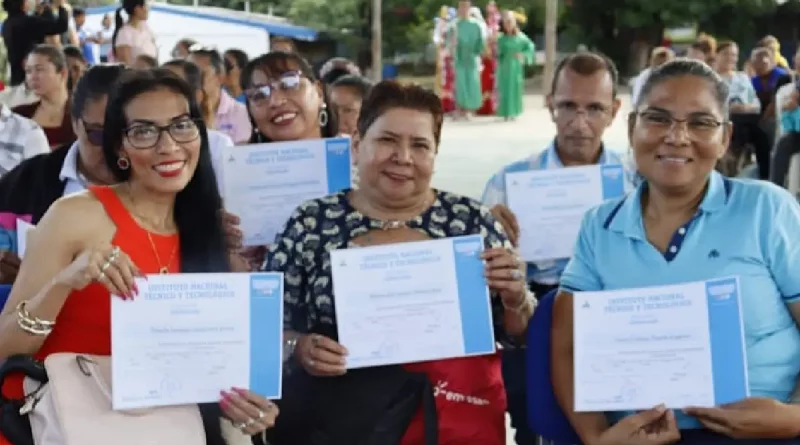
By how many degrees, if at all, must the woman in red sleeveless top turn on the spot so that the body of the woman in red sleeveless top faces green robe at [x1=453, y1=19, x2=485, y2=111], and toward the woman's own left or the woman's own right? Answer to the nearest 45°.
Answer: approximately 135° to the woman's own left

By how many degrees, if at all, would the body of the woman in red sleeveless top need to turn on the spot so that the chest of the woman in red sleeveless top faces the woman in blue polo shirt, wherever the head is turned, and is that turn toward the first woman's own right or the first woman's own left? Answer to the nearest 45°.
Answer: approximately 45° to the first woman's own left

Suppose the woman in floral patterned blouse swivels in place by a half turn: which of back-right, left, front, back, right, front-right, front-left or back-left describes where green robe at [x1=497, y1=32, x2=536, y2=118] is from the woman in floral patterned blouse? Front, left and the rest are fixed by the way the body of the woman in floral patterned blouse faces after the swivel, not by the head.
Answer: front

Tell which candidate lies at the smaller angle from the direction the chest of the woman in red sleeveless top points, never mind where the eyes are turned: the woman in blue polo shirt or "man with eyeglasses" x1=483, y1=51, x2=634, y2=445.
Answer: the woman in blue polo shirt

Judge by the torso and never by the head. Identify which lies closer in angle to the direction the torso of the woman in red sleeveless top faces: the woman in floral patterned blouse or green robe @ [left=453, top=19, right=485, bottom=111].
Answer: the woman in floral patterned blouse

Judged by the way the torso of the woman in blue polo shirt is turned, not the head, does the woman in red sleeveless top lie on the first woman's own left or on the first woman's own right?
on the first woman's own right

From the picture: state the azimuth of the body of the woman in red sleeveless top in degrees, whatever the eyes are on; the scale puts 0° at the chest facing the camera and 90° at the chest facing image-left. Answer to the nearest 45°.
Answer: approximately 315°

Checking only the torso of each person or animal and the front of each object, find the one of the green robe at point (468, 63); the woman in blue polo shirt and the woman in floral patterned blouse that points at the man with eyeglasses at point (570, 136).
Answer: the green robe

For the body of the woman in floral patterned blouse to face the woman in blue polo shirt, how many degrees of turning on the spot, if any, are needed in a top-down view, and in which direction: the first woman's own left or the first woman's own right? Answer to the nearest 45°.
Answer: approximately 90° to the first woman's own left

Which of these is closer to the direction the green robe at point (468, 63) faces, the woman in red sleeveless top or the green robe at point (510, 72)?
the woman in red sleeveless top

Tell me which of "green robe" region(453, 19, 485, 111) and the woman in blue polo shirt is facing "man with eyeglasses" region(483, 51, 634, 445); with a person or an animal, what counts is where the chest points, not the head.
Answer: the green robe

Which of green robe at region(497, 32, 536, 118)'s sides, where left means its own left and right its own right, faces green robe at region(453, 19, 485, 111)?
right
